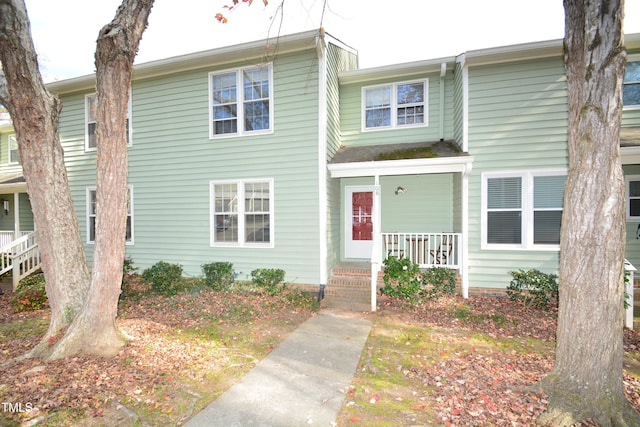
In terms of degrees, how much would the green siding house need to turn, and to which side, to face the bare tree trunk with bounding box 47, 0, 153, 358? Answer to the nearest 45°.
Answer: approximately 45° to its right

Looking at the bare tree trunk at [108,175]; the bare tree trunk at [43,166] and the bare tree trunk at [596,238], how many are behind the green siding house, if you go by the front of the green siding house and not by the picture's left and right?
0

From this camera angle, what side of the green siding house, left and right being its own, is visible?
front

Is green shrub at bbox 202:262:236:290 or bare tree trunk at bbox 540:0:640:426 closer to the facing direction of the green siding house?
the bare tree trunk

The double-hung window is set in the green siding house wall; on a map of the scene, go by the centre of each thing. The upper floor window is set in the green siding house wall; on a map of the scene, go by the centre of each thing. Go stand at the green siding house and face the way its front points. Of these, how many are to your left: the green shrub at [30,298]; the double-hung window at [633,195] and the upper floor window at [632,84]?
2

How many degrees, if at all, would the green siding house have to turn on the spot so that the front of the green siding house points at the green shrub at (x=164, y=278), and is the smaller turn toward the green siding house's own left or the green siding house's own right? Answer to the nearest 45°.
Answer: approximately 90° to the green siding house's own right

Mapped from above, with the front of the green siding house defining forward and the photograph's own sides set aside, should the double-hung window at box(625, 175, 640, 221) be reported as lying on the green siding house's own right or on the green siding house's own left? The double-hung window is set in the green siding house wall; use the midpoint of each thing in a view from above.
on the green siding house's own left

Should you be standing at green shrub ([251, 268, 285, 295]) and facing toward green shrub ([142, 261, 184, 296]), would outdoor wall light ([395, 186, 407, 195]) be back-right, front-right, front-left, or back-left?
back-right

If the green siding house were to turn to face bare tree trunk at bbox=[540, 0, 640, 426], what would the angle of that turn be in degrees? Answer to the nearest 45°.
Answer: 0° — it already faces it

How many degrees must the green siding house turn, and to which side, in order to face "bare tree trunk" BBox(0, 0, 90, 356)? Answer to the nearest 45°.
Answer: approximately 45° to its right

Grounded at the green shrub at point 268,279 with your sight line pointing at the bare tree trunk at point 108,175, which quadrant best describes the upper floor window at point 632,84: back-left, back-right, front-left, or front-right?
back-left
